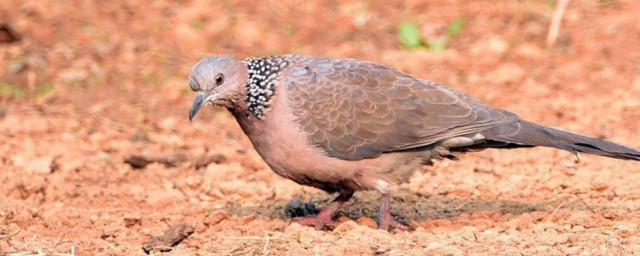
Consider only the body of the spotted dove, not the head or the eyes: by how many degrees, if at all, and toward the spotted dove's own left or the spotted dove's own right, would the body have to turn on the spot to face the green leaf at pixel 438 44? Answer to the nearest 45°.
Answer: approximately 90° to the spotted dove's own right

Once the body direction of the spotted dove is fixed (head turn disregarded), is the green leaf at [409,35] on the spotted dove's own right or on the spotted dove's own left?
on the spotted dove's own right

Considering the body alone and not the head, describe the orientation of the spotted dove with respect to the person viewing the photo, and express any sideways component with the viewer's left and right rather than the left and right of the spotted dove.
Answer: facing to the left of the viewer

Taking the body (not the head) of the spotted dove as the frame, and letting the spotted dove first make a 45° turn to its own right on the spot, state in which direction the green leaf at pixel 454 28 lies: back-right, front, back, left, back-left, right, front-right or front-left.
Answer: front-right

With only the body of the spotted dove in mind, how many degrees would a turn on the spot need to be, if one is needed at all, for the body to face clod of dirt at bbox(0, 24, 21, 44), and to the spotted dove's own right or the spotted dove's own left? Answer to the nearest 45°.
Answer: approximately 45° to the spotted dove's own right

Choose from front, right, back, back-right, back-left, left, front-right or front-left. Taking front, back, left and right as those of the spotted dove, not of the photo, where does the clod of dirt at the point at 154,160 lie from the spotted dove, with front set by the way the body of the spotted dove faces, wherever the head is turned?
front-right
